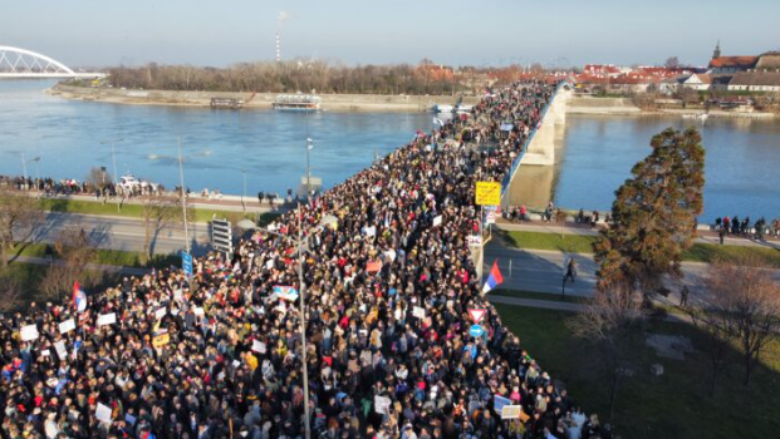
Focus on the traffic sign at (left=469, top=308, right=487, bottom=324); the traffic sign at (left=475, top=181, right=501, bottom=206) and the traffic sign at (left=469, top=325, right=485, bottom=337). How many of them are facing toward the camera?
3

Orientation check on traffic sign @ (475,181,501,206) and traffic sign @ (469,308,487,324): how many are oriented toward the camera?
2

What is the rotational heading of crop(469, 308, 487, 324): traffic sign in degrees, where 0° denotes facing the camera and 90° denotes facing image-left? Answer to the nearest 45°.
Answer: approximately 0°

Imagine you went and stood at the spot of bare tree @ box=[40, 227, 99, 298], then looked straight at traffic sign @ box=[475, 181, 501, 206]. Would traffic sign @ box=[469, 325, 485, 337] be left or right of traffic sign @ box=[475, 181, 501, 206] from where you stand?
right

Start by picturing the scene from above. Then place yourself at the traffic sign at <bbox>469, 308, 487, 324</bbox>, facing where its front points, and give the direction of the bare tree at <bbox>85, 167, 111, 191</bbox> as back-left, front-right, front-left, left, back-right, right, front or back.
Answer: back-right

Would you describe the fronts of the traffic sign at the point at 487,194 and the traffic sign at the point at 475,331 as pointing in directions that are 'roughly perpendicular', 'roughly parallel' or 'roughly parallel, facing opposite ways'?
roughly parallel

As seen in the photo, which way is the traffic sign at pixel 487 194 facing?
toward the camera

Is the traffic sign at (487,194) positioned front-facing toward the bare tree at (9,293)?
no

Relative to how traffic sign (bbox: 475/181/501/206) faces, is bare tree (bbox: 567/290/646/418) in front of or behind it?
in front

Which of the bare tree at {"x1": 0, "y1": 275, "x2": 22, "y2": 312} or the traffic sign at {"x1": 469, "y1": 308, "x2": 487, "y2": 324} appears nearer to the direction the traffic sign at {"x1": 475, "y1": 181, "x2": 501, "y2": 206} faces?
the traffic sign

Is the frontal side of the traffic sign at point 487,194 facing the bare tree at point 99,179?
no

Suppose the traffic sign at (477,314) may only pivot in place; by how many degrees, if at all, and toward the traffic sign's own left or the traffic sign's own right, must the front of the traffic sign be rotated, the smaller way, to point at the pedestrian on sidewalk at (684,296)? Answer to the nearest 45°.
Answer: approximately 135° to the traffic sign's own left

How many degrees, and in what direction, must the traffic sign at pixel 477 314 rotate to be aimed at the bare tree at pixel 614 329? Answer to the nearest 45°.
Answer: approximately 135° to its left

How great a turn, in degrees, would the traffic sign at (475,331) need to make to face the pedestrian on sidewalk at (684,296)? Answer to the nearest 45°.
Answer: approximately 135° to its left

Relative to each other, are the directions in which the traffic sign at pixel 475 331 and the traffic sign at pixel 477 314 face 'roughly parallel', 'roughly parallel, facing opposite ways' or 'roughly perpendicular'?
roughly parallel

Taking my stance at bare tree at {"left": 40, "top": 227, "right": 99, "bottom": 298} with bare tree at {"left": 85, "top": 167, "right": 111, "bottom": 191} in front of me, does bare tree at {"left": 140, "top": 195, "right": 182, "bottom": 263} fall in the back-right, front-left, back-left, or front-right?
front-right
